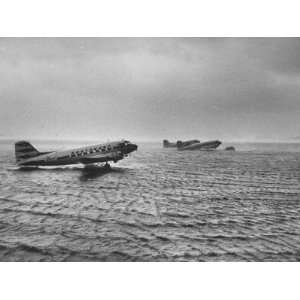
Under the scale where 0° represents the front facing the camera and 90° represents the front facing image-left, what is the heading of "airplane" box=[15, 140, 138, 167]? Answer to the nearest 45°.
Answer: approximately 270°
